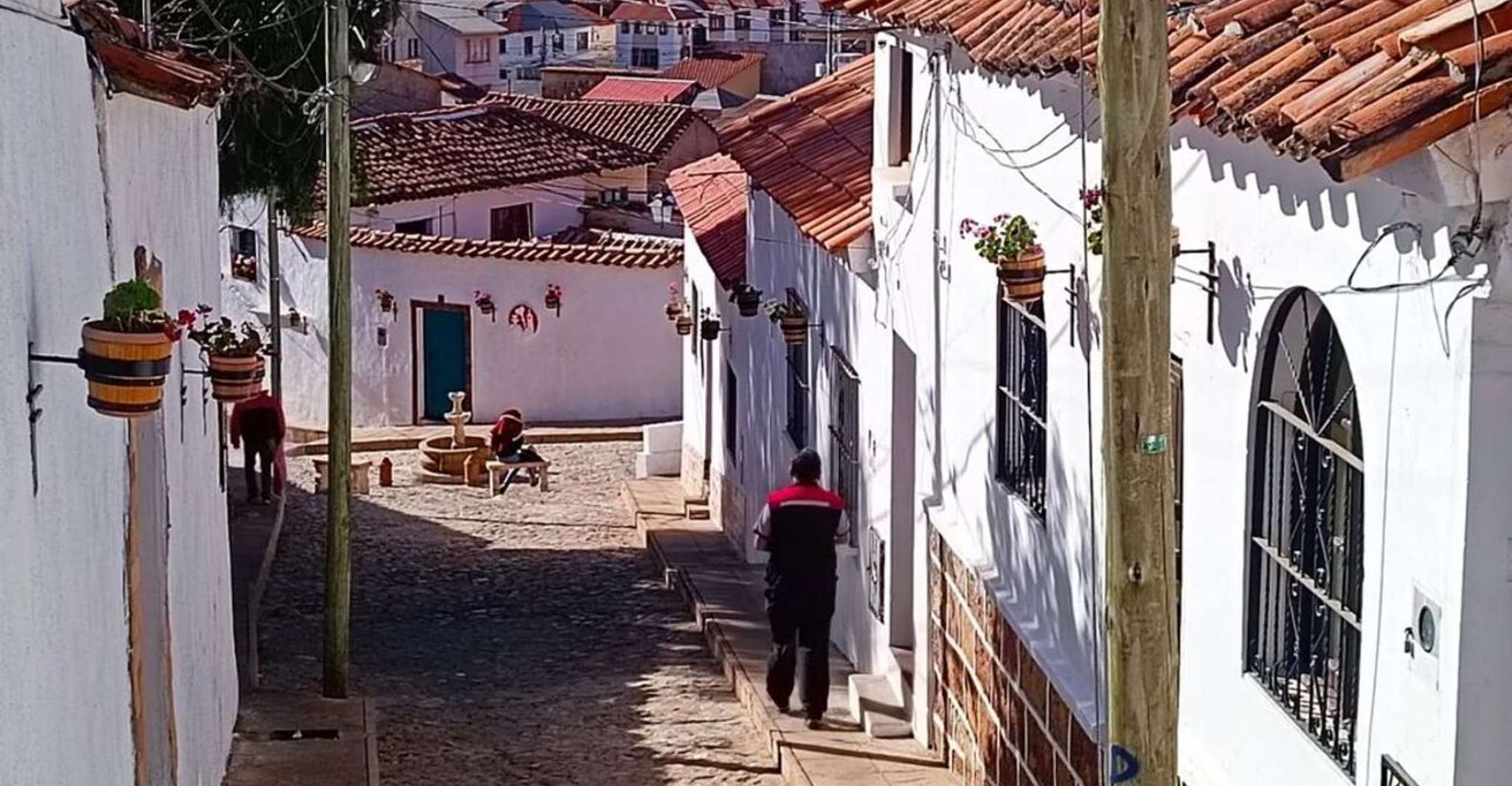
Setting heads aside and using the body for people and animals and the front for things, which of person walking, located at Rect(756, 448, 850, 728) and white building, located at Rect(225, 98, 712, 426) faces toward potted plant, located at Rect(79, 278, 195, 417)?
the white building

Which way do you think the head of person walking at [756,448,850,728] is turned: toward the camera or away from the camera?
away from the camera

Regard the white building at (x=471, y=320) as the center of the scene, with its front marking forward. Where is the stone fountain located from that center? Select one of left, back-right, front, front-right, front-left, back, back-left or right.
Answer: front

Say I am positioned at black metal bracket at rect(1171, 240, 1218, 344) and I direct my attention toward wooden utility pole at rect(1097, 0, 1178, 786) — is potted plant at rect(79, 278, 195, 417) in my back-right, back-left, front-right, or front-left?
front-right

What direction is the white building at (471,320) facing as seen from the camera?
toward the camera

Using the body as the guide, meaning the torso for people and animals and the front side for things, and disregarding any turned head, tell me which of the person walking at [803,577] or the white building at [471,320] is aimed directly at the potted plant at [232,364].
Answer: the white building

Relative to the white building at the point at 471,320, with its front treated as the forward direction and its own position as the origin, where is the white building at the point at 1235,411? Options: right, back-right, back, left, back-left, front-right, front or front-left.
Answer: front

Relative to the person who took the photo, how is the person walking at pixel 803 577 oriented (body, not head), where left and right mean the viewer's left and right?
facing away from the viewer

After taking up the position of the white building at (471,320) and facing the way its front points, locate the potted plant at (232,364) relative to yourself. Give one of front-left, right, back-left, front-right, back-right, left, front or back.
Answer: front

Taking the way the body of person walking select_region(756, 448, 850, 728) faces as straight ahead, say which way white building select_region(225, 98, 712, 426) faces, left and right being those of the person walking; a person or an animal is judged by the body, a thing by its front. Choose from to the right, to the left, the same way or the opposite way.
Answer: the opposite way

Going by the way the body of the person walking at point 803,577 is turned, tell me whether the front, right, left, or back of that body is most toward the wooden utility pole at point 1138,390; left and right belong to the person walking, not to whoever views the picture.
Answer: back

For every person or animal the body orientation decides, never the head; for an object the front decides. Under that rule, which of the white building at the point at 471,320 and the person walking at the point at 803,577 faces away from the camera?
the person walking

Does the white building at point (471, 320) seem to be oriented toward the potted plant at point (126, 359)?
yes

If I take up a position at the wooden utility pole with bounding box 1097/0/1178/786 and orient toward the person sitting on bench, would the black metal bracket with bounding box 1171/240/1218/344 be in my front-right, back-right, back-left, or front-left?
front-right

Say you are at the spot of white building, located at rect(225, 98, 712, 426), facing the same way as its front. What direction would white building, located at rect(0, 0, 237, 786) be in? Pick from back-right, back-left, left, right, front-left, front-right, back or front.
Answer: front

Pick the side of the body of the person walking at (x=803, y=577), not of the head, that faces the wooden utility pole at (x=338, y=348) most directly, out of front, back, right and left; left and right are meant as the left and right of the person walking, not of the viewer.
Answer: left

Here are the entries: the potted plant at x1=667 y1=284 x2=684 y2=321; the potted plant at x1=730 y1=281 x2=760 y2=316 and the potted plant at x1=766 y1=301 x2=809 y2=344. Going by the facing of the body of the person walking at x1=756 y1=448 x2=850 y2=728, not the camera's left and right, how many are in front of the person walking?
3

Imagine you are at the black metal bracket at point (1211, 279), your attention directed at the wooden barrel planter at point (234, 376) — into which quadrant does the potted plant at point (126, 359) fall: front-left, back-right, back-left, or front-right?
front-left
